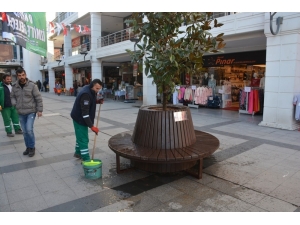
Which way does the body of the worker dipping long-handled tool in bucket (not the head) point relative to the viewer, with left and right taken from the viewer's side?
facing to the right of the viewer

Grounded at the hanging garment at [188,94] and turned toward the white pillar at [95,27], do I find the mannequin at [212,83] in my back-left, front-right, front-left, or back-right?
back-right

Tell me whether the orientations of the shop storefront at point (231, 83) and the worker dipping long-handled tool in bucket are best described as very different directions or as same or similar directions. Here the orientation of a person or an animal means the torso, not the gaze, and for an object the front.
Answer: very different directions

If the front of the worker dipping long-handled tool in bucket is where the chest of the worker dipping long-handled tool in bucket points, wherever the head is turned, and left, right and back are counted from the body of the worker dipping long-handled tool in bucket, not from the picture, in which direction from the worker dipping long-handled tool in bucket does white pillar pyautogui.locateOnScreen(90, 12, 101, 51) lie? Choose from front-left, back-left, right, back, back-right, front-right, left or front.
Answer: left

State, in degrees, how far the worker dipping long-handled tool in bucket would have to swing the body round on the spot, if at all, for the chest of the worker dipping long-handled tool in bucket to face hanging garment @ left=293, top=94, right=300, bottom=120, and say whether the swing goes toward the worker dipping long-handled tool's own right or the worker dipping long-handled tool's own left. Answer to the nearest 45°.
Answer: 0° — they already face it

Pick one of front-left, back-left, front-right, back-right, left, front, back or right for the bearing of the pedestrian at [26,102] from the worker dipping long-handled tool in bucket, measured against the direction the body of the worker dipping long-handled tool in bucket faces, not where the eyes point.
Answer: back-left

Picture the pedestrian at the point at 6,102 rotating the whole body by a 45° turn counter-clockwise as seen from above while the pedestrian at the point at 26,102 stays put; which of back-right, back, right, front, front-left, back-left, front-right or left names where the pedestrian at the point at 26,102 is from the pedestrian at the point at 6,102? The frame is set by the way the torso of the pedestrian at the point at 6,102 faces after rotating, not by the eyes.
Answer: right

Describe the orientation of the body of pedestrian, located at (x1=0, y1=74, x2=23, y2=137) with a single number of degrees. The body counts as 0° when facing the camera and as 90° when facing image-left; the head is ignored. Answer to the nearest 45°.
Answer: approximately 315°

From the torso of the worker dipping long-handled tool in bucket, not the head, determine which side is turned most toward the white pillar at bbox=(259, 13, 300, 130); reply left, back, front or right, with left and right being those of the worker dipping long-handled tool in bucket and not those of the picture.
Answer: front

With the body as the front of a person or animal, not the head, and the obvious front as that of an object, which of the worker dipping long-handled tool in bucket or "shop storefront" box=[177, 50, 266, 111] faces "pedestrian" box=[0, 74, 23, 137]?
the shop storefront

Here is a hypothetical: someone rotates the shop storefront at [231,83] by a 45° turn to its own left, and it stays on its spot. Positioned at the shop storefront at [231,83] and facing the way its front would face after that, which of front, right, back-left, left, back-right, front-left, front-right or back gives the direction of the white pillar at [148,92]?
right

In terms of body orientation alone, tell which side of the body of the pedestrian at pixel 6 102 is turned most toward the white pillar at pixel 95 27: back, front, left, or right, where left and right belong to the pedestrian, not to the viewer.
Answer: left

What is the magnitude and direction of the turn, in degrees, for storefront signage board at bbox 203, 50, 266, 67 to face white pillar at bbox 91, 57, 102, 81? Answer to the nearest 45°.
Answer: approximately 45° to its right

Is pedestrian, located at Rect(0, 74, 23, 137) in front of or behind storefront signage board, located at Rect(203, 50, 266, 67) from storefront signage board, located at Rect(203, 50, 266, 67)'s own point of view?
in front
